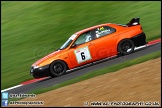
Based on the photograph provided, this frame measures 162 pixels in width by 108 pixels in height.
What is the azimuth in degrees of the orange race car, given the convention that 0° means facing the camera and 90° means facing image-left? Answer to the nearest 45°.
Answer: approximately 90°
